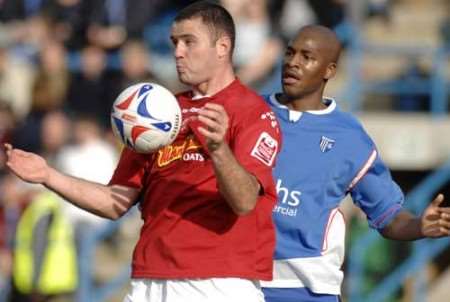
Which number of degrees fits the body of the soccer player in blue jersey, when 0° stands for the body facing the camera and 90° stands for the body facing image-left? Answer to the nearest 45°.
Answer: approximately 45°

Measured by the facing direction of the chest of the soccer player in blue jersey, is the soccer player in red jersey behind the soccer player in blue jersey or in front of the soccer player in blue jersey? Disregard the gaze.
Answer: in front
